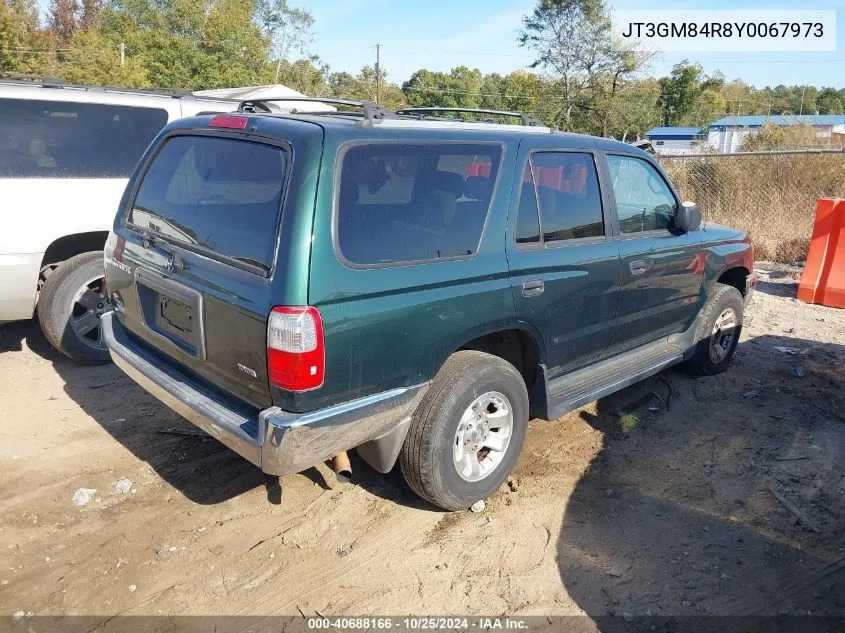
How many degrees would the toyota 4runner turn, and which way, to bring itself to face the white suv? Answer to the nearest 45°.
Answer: approximately 90° to its left

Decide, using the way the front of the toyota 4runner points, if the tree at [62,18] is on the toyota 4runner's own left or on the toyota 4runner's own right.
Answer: on the toyota 4runner's own left

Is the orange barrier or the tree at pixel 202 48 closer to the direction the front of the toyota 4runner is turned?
the orange barrier

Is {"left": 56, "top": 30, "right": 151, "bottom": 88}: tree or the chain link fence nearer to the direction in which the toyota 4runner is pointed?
the chain link fence

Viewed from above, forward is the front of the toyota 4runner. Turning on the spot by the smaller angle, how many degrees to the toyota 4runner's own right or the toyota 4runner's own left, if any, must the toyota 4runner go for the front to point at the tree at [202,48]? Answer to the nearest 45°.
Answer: approximately 45° to the toyota 4runner's own left

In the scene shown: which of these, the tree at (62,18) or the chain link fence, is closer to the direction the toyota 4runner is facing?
the chain link fence

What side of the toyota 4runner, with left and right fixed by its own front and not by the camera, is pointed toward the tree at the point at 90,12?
left

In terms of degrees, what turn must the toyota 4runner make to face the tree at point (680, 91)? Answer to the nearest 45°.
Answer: approximately 45° to its left

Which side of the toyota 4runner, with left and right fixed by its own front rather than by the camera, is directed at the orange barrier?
front

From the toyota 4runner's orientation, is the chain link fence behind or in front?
in front

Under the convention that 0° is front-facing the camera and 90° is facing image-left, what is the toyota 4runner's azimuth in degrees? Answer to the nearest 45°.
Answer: approximately 225°

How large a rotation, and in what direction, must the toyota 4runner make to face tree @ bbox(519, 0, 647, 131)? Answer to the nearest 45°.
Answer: approximately 45° to its left
